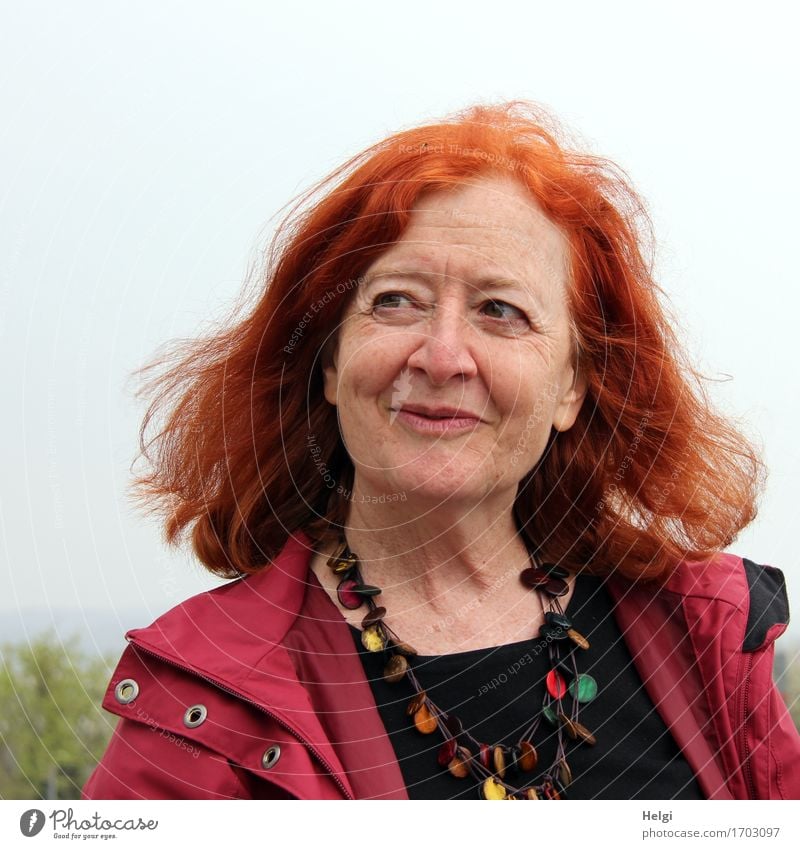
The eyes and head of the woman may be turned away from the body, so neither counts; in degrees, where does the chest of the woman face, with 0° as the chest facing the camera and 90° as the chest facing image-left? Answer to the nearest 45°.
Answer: approximately 0°
